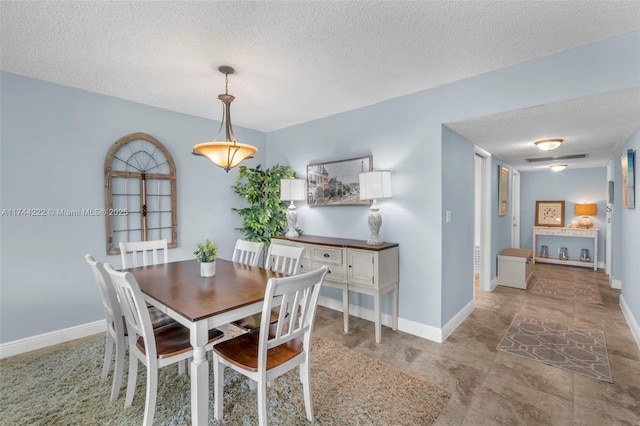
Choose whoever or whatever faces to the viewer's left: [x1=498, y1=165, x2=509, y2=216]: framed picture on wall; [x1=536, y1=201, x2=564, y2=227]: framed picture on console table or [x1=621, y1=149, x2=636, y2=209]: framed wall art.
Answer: the framed wall art

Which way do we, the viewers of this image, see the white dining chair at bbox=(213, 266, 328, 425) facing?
facing away from the viewer and to the left of the viewer

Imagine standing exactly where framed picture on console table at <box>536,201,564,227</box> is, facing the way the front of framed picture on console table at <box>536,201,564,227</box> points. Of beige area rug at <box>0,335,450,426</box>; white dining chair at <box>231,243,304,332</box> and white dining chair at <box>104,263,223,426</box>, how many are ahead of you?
3

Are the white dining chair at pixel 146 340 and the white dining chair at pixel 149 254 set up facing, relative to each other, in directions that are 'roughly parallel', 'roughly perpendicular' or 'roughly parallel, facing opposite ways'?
roughly perpendicular

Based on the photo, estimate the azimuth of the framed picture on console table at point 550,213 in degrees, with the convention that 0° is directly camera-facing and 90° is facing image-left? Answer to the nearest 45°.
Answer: approximately 0°

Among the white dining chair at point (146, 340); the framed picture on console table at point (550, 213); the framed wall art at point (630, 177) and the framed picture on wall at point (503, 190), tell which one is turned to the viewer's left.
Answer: the framed wall art

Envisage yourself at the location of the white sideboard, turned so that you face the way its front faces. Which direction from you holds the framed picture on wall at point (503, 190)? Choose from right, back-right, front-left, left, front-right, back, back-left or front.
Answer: back

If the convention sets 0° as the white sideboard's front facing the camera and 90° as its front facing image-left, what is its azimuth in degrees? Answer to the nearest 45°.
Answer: approximately 45°

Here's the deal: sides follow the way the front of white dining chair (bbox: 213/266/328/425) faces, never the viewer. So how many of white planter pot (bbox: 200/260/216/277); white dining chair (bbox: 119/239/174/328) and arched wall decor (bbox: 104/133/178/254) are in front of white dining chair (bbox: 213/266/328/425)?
3

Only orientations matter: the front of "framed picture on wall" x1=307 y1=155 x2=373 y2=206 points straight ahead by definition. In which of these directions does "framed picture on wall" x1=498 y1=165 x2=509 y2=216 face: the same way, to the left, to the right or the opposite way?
to the left

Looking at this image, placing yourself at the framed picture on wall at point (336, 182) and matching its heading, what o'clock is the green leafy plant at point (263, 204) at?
The green leafy plant is roughly at 2 o'clock from the framed picture on wall.

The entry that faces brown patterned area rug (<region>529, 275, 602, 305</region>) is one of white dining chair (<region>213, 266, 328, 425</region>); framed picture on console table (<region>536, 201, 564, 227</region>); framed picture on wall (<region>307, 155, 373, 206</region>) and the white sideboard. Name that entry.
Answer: framed picture on console table (<region>536, 201, 564, 227</region>)

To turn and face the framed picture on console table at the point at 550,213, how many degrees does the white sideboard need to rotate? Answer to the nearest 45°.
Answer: approximately 180°

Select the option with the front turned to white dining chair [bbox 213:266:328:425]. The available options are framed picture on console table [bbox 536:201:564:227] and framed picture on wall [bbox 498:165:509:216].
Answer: framed picture on console table [bbox 536:201:564:227]

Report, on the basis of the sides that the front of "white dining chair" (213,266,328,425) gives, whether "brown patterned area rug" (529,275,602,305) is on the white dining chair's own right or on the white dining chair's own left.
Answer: on the white dining chair's own right
